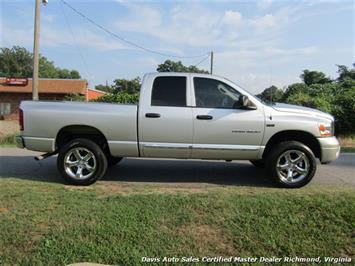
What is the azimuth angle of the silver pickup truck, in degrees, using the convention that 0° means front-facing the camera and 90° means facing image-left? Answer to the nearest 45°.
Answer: approximately 270°

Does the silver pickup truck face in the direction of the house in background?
no
